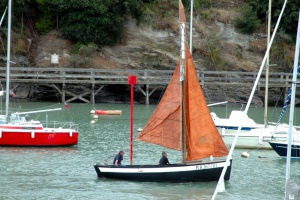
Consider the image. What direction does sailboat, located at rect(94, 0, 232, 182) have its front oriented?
to the viewer's right

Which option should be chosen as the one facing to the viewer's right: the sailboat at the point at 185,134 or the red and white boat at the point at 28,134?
the sailboat

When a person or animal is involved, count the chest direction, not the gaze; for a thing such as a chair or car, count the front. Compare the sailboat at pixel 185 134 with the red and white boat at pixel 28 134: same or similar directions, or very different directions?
very different directions

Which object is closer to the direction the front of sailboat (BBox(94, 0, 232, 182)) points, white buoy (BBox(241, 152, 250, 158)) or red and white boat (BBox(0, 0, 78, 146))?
the white buoy

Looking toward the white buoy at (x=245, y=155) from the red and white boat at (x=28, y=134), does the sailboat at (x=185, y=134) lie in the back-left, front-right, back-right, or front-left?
front-right

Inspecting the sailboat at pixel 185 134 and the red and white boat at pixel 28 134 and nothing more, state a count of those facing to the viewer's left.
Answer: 1

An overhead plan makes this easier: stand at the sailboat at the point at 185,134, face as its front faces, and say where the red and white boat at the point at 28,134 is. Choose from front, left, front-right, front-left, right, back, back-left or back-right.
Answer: back-left

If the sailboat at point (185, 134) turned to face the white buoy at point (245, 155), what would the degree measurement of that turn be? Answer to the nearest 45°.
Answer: approximately 45° to its left

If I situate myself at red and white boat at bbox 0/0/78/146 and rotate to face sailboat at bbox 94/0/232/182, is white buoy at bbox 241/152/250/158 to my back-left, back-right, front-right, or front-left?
front-left

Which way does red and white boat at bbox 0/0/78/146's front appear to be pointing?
to the viewer's left

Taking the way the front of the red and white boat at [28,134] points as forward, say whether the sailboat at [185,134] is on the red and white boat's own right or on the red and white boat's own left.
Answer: on the red and white boat's own left

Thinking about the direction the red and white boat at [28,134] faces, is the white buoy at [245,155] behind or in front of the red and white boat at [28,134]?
behind
